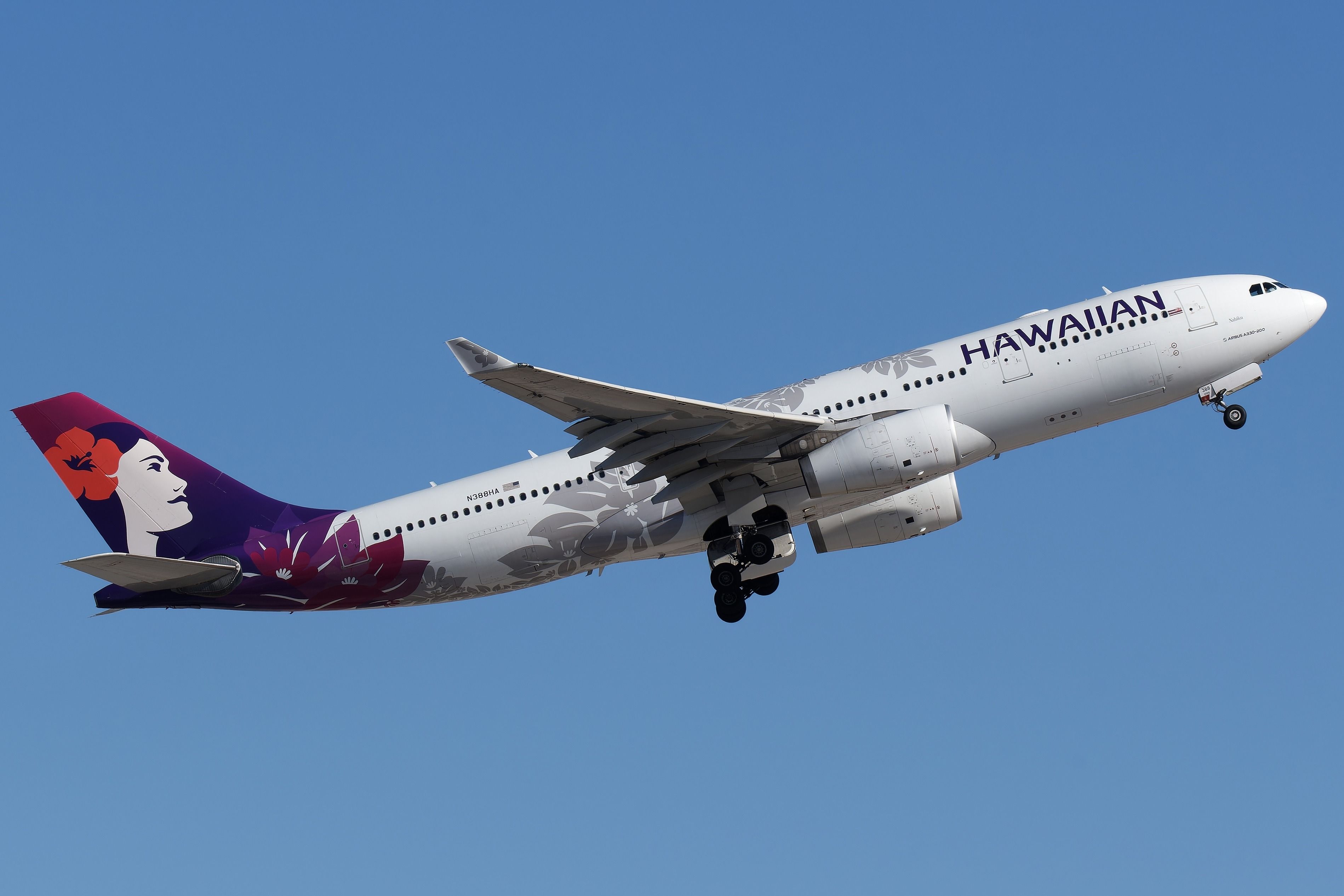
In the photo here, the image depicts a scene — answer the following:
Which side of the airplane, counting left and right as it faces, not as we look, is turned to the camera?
right
